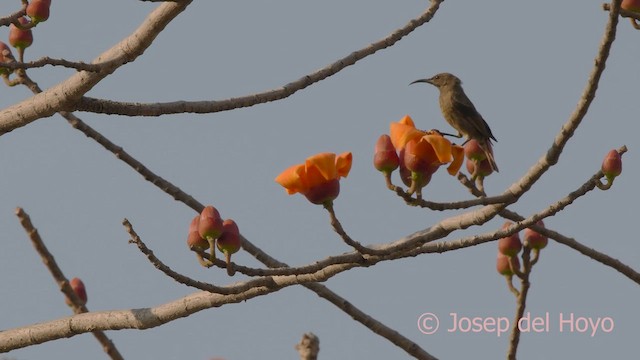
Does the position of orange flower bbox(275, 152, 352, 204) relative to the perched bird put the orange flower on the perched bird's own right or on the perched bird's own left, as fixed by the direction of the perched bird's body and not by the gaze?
on the perched bird's own left

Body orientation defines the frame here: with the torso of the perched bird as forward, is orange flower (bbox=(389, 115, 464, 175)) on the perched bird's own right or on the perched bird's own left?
on the perched bird's own left

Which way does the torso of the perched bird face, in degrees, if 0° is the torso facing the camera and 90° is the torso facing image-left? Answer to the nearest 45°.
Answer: approximately 90°
